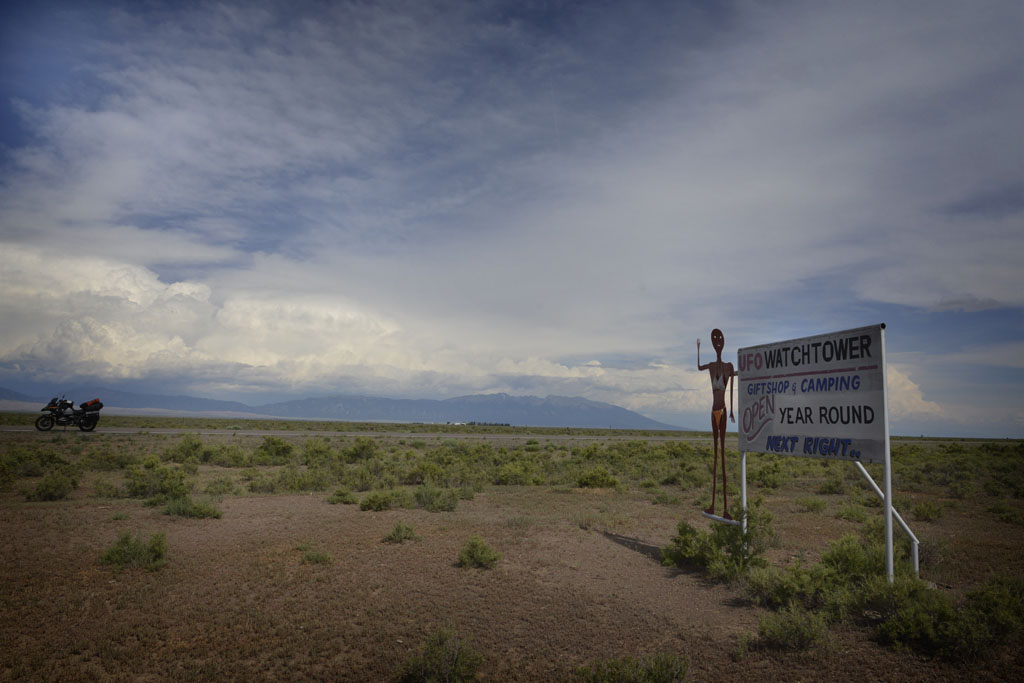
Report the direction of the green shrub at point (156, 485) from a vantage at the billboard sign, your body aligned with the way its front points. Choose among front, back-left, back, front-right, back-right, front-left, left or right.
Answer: front-right

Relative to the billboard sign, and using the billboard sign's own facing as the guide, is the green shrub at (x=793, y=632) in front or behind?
in front

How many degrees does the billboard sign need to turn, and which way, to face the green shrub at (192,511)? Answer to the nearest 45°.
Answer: approximately 45° to its right

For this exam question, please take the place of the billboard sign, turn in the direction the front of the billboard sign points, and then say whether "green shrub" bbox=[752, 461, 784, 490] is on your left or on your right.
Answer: on your right

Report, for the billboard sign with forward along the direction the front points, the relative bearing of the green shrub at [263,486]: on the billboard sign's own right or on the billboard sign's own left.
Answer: on the billboard sign's own right

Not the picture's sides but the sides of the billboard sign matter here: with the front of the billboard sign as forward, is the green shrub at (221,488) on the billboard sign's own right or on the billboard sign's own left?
on the billboard sign's own right
